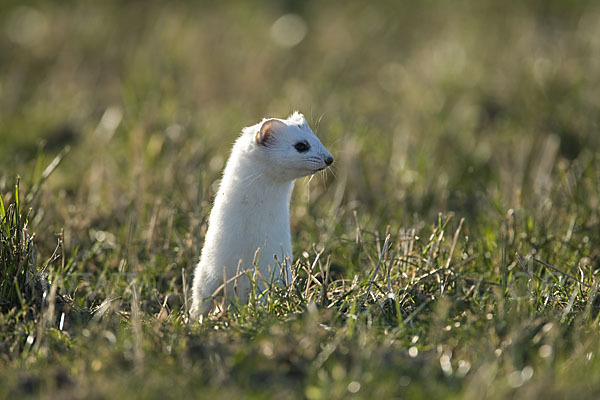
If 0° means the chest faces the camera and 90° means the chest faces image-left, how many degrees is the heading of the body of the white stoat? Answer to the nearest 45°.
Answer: approximately 270°
